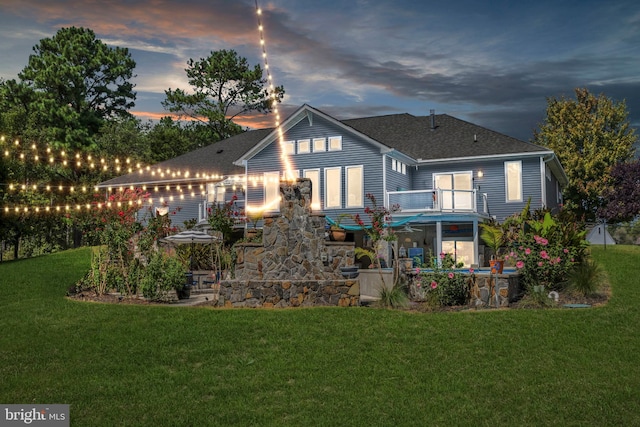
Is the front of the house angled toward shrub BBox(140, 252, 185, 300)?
no

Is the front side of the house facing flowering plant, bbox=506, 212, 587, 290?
no

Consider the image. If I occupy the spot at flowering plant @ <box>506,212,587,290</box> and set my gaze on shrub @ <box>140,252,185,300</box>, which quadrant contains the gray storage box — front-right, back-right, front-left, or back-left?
front-left

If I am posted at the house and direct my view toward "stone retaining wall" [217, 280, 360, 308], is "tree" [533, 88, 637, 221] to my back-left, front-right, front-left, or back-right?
back-left

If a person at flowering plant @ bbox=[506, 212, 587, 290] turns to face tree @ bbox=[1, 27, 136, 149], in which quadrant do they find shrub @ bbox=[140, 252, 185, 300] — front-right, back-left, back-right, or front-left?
front-left
